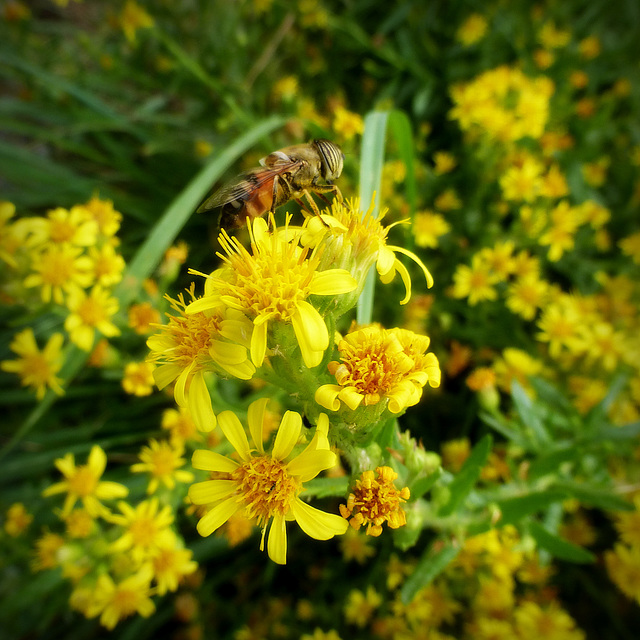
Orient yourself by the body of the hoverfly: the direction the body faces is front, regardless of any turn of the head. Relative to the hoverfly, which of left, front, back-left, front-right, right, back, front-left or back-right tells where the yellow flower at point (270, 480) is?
right

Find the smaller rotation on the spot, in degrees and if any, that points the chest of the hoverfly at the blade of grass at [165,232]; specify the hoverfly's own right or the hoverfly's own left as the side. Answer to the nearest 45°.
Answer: approximately 135° to the hoverfly's own left

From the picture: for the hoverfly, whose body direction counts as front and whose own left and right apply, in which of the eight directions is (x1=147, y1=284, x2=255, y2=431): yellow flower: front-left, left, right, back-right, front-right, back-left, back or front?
right

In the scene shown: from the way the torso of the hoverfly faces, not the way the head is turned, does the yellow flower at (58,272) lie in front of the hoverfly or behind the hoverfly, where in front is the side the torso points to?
behind

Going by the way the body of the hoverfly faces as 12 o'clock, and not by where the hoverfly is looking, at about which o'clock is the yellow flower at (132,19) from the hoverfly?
The yellow flower is roughly at 8 o'clock from the hoverfly.

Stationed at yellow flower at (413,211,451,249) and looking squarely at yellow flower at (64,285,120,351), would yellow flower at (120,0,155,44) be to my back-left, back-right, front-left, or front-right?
front-right

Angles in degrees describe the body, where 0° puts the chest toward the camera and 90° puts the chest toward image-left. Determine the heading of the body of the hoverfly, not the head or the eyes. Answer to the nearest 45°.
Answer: approximately 270°
